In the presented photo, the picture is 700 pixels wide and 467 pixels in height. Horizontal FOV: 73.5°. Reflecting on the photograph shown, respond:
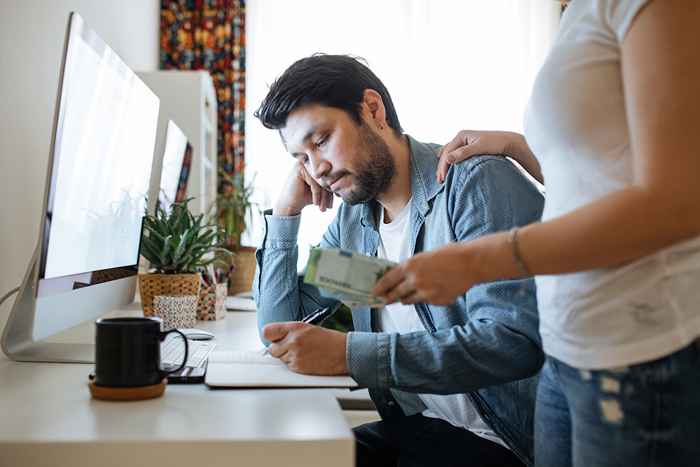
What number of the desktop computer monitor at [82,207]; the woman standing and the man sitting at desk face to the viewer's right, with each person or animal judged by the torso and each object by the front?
1

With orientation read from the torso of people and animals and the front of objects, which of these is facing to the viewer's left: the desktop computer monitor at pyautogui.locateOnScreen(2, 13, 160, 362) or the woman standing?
the woman standing

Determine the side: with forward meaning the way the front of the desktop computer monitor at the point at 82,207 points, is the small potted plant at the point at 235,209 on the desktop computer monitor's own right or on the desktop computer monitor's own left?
on the desktop computer monitor's own left

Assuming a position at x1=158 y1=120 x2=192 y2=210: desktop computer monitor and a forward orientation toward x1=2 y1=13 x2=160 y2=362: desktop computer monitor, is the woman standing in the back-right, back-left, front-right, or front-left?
front-left

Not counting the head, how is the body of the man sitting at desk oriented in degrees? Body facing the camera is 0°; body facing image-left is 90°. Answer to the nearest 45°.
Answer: approximately 45°

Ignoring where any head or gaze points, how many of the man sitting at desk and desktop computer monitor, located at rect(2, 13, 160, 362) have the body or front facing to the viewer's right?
1

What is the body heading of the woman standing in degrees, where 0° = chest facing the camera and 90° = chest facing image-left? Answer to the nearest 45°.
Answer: approximately 90°

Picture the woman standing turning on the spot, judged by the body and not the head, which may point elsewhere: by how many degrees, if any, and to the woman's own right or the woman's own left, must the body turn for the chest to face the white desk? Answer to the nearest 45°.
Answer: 0° — they already face it

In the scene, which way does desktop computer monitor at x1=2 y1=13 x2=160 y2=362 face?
to the viewer's right

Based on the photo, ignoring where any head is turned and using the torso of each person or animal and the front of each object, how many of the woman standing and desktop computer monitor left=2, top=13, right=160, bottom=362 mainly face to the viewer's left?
1

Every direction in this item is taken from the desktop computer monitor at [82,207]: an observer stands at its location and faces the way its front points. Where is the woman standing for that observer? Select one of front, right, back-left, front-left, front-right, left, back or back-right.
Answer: front-right

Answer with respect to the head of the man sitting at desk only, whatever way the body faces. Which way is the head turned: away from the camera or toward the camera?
toward the camera

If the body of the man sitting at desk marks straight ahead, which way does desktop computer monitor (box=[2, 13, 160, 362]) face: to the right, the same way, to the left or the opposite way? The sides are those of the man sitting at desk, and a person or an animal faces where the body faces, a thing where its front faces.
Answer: the opposite way

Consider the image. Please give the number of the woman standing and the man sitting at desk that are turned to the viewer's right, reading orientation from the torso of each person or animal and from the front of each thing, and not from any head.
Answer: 0

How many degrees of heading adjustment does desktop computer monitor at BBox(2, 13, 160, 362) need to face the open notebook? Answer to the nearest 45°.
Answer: approximately 45° to its right
